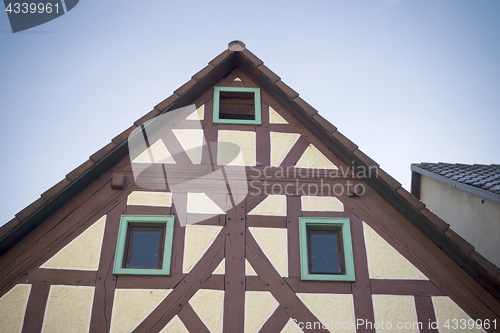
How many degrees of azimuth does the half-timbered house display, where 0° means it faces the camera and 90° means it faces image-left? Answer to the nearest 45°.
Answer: approximately 0°
